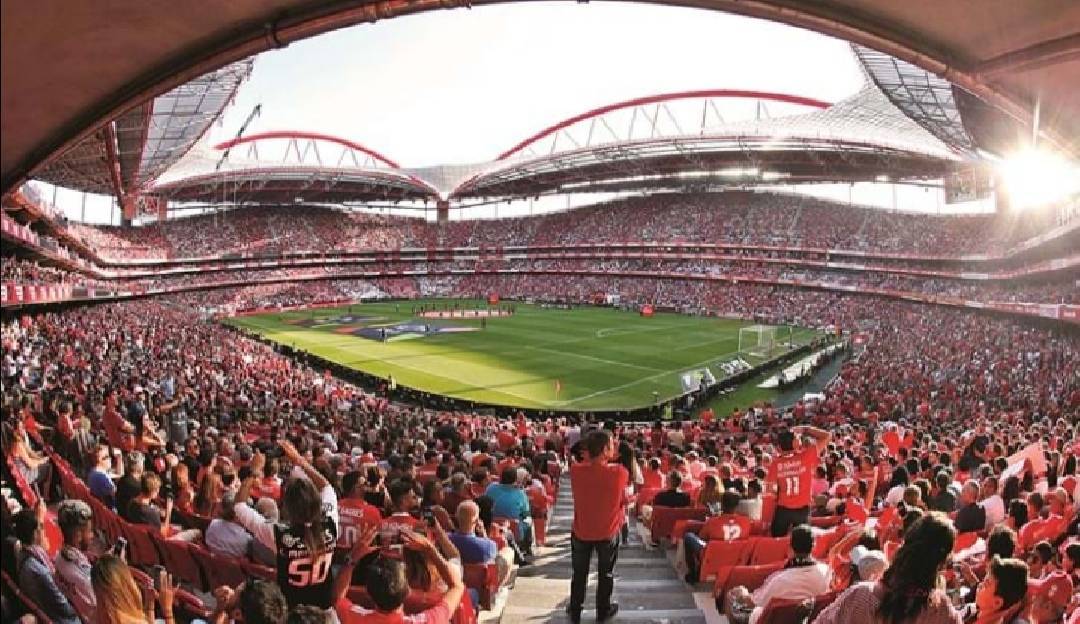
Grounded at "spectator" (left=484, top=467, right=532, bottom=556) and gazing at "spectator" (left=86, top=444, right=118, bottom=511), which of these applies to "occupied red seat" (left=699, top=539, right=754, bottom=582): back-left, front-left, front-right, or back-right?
back-left

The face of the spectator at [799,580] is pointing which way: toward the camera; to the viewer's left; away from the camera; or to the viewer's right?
away from the camera

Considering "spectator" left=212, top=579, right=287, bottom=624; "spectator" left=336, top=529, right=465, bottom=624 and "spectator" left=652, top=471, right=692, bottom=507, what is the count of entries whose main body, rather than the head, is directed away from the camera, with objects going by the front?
3

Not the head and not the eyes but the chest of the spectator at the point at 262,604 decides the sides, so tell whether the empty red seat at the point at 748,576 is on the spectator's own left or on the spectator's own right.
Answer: on the spectator's own right

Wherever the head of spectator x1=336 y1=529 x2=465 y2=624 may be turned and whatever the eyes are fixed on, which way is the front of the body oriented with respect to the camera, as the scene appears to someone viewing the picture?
away from the camera

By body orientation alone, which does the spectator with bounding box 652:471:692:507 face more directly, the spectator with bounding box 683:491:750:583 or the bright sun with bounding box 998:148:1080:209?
the bright sun

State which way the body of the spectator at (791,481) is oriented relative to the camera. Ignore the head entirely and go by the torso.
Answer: away from the camera

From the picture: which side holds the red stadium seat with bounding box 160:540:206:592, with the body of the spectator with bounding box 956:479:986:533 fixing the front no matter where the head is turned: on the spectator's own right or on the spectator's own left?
on the spectator's own left

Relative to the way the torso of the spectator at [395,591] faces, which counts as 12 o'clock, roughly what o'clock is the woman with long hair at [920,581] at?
The woman with long hair is roughly at 4 o'clock from the spectator.

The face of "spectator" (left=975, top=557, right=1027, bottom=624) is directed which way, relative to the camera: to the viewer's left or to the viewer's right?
to the viewer's left

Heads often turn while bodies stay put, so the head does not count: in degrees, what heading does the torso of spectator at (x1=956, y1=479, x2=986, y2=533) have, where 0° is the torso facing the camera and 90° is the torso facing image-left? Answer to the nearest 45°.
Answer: approximately 180°

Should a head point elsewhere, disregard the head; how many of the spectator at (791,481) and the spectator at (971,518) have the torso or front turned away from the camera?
2

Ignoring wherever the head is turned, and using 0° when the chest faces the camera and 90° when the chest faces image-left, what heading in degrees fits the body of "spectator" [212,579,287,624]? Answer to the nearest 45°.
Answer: approximately 180°

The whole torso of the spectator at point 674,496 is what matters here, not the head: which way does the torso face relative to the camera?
away from the camera

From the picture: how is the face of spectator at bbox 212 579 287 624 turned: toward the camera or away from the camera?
away from the camera

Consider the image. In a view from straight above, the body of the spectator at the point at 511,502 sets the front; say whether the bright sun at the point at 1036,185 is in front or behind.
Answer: in front
